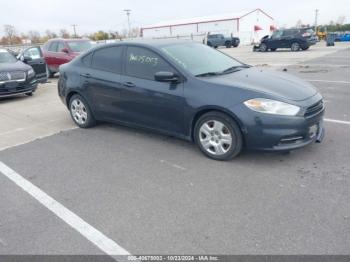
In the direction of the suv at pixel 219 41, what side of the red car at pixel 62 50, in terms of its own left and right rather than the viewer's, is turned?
left

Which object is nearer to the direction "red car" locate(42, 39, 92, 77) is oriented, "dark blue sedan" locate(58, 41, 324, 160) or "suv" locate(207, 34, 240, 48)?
the dark blue sedan

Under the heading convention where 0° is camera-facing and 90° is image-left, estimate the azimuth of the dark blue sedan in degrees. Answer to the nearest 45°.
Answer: approximately 315°

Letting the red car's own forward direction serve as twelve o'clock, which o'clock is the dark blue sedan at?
The dark blue sedan is roughly at 1 o'clock from the red car.

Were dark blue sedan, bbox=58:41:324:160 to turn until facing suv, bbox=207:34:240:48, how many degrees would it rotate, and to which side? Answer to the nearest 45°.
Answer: approximately 135° to its left

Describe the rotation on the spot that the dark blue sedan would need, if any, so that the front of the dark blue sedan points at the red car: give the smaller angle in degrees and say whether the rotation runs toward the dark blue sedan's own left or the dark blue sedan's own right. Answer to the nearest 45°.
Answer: approximately 180°

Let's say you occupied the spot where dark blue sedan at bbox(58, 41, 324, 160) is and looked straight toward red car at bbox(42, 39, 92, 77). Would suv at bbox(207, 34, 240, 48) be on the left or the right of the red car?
right
